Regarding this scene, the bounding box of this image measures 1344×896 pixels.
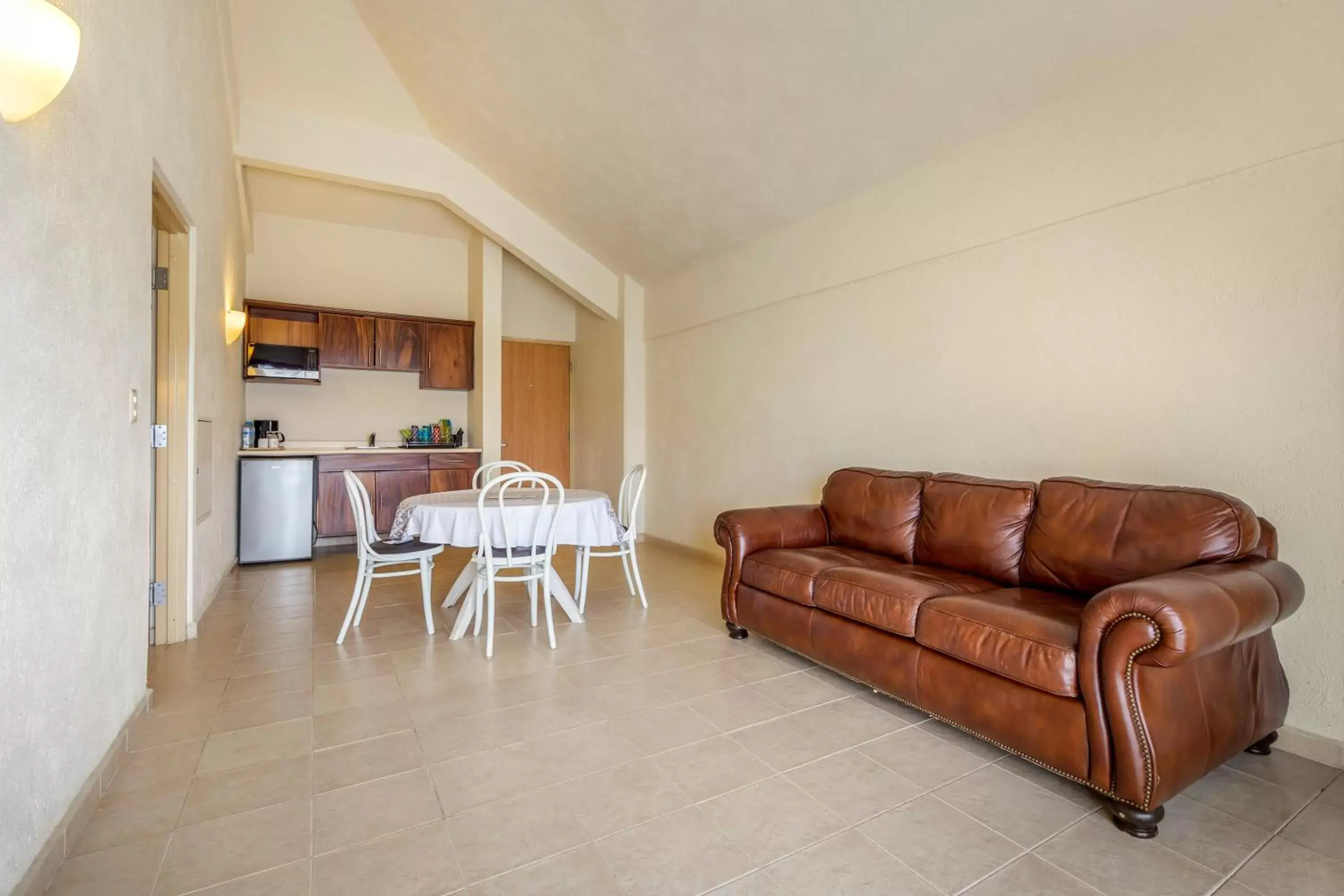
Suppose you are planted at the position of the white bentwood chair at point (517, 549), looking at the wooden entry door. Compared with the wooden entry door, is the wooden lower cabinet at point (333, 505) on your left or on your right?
left

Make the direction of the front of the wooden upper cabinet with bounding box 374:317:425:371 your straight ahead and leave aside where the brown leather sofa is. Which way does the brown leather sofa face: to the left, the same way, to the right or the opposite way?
to the right

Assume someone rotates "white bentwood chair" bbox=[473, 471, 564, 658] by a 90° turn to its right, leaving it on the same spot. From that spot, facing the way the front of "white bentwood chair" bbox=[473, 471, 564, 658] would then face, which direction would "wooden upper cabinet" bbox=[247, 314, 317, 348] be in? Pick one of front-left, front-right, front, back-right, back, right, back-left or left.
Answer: back-left

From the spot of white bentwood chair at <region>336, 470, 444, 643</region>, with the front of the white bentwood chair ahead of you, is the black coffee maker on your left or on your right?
on your left

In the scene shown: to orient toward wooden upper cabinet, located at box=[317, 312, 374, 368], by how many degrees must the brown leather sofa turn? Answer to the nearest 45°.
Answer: approximately 45° to its right

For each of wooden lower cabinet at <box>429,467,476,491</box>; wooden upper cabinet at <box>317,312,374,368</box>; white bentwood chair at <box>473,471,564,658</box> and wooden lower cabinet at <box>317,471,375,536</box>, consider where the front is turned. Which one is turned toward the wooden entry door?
the white bentwood chair

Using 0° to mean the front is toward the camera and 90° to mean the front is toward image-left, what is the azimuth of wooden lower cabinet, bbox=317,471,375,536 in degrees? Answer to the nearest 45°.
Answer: approximately 0°

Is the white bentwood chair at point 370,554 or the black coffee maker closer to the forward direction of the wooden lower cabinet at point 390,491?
the white bentwood chair

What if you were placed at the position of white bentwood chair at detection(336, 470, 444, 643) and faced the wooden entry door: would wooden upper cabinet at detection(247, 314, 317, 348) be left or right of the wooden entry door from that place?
left

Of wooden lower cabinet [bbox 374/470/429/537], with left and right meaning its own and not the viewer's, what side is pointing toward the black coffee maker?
right

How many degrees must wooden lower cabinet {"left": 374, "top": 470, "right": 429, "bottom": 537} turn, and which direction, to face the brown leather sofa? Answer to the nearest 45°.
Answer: approximately 45° to its left

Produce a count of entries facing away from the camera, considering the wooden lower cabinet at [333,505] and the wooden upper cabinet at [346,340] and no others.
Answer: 0

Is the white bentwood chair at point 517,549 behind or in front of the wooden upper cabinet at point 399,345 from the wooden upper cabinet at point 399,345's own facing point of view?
in front
